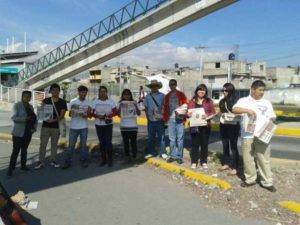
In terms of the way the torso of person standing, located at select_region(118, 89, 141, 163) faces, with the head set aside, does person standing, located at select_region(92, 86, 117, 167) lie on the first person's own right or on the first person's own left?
on the first person's own right

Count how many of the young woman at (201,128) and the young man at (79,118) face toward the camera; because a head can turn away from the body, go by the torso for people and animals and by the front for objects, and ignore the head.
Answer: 2

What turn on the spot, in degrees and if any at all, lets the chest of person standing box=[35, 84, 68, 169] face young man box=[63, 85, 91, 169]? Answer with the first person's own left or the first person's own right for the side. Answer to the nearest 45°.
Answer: approximately 90° to the first person's own left

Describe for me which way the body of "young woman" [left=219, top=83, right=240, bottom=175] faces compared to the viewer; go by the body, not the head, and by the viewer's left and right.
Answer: facing the viewer and to the left of the viewer

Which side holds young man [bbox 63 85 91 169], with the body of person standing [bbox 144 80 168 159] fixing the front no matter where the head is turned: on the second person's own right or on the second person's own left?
on the second person's own right

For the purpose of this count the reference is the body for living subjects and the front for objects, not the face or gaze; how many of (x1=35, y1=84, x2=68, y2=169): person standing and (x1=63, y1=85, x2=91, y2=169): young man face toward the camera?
2

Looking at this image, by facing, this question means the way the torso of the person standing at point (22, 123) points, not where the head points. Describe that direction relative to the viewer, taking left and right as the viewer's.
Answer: facing the viewer and to the right of the viewer

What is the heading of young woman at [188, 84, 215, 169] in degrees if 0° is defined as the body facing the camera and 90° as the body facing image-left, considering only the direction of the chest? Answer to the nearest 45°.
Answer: approximately 0°

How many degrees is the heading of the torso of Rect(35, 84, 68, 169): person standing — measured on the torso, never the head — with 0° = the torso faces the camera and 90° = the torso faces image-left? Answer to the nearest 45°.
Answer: approximately 0°

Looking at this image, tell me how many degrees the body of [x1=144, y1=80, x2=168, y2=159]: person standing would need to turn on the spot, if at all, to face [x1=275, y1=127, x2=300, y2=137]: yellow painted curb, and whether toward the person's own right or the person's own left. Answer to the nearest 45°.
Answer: approximately 135° to the person's own left

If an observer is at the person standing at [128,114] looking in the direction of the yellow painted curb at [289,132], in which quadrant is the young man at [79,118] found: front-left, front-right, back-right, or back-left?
back-left

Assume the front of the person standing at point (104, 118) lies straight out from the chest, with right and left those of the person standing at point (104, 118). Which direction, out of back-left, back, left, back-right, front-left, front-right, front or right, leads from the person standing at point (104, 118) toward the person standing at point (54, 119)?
right
